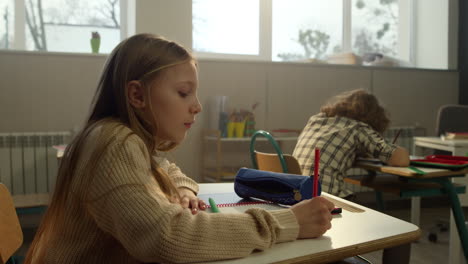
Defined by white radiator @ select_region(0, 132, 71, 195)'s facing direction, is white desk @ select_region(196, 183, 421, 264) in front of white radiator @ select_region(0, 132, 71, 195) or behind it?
in front

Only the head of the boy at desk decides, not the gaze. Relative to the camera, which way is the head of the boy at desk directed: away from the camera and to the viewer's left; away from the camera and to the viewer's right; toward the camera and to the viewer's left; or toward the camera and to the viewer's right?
away from the camera and to the viewer's right

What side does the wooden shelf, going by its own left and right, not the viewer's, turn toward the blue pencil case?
front

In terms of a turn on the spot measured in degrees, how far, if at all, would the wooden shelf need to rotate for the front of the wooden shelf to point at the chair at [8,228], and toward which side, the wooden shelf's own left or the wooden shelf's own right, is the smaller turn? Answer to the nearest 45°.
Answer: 0° — it already faces it

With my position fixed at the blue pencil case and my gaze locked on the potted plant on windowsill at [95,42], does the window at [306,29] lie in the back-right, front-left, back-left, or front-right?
front-right

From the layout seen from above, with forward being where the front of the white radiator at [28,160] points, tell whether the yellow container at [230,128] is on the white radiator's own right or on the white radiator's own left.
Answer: on the white radiator's own left

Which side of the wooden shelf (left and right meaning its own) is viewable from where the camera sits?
front

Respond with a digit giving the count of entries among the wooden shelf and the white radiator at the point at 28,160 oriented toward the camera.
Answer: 2

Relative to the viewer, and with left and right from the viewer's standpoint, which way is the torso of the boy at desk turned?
facing away from the viewer and to the right of the viewer

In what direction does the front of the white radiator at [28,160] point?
toward the camera

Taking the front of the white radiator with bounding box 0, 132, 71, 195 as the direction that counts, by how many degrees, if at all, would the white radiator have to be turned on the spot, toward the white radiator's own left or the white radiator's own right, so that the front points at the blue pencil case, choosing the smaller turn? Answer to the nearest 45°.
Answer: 0° — it already faces it

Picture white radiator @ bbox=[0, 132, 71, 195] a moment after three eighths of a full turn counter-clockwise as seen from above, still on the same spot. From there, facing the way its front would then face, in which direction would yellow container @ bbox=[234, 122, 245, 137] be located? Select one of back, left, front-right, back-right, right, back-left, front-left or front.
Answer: front-right

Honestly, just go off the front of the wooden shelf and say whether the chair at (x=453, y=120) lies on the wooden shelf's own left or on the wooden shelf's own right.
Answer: on the wooden shelf's own left

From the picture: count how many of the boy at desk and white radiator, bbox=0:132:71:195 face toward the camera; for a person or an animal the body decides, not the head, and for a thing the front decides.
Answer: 1
